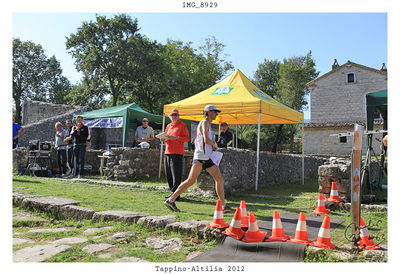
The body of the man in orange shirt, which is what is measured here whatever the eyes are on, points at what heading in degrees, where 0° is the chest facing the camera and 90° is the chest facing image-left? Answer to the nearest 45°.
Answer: approximately 45°

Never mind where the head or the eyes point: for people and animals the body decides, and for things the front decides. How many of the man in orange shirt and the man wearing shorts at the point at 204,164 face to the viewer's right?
1

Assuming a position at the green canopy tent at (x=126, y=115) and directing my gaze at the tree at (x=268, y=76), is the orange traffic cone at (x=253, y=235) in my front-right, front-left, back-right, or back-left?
back-right

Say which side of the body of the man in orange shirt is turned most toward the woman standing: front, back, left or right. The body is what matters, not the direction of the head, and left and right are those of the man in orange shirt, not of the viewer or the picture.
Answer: right

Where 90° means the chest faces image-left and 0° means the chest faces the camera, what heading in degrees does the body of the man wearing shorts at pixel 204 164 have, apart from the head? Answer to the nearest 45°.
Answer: approximately 270°

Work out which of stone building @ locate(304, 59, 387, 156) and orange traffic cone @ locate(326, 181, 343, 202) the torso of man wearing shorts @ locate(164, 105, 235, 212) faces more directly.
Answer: the orange traffic cone

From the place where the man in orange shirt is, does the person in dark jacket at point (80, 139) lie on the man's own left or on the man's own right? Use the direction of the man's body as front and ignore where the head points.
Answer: on the man's own right

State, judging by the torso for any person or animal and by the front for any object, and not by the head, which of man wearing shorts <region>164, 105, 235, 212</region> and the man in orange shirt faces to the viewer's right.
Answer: the man wearing shorts

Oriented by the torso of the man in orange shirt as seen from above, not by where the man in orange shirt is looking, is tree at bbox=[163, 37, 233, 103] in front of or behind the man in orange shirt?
behind
